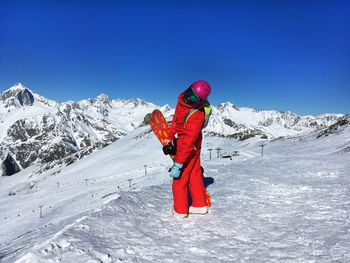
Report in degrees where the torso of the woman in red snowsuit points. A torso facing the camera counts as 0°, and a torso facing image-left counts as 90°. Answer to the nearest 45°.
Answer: approximately 45°
